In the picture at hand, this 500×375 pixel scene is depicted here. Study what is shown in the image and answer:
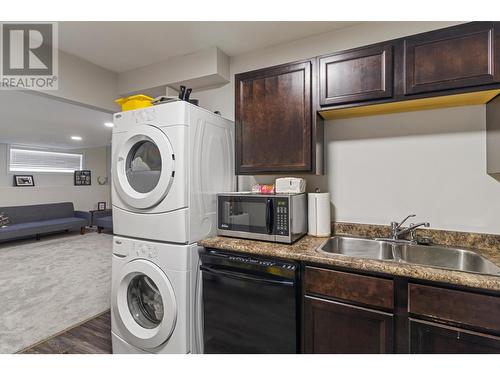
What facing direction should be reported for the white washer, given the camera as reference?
facing the viewer and to the left of the viewer

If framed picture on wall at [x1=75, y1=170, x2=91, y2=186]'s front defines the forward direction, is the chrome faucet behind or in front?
in front

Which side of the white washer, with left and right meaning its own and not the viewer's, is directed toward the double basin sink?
left

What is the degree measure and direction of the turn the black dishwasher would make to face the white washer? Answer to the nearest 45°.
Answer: approximately 45° to its right

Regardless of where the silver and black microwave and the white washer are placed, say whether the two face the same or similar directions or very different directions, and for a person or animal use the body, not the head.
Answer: same or similar directions

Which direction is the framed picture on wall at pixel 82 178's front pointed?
toward the camera

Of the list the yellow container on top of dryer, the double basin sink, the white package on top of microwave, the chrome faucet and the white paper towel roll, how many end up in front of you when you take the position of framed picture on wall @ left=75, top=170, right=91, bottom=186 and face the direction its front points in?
5

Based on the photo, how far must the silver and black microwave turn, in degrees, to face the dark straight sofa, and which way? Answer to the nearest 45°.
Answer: approximately 90° to its right

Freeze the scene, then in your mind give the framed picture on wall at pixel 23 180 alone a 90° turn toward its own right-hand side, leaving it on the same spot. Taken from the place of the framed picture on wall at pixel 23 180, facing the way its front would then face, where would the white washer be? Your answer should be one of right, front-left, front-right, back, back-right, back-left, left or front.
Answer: left

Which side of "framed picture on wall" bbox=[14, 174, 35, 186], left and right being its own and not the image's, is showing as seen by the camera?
front

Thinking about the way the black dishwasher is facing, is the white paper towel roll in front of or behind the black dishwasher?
behind

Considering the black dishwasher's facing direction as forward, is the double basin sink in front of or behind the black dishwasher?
behind

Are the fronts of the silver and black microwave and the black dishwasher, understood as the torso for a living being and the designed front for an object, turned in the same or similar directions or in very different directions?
same or similar directions

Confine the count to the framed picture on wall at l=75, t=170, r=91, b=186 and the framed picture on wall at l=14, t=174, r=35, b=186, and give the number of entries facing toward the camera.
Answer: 2
